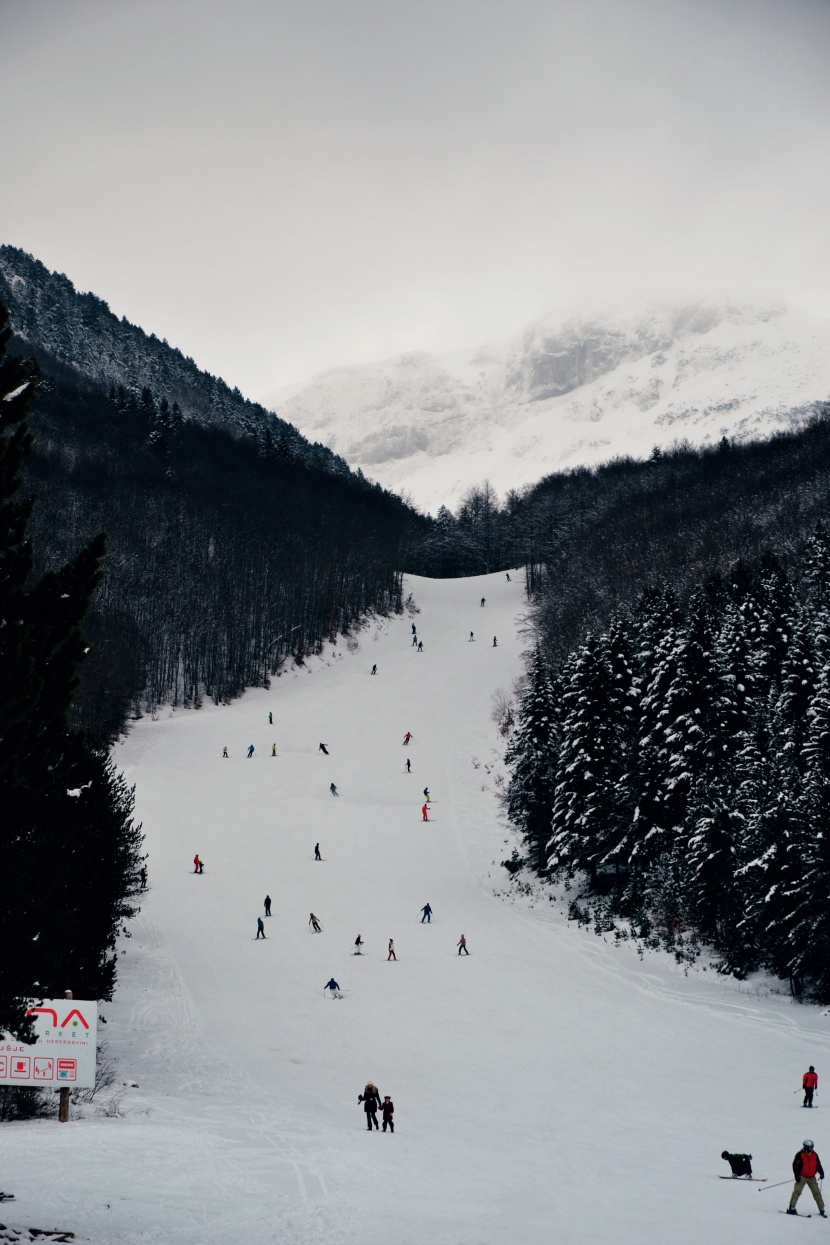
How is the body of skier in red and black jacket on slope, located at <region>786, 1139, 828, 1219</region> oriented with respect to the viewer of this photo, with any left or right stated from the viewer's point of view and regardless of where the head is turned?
facing the viewer

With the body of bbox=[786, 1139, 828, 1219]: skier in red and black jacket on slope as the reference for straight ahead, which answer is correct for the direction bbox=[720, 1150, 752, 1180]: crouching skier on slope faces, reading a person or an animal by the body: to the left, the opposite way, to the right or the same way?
to the right

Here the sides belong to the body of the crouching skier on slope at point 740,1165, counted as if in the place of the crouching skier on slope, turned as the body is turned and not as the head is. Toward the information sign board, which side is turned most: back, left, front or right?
front

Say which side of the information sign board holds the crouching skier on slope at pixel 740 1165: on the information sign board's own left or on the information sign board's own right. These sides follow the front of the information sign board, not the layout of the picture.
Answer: on the information sign board's own left

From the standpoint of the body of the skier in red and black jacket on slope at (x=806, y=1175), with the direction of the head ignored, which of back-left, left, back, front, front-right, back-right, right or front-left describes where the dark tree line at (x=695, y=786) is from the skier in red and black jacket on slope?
back

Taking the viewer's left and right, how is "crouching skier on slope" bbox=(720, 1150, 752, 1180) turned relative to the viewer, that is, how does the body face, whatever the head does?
facing to the left of the viewer
